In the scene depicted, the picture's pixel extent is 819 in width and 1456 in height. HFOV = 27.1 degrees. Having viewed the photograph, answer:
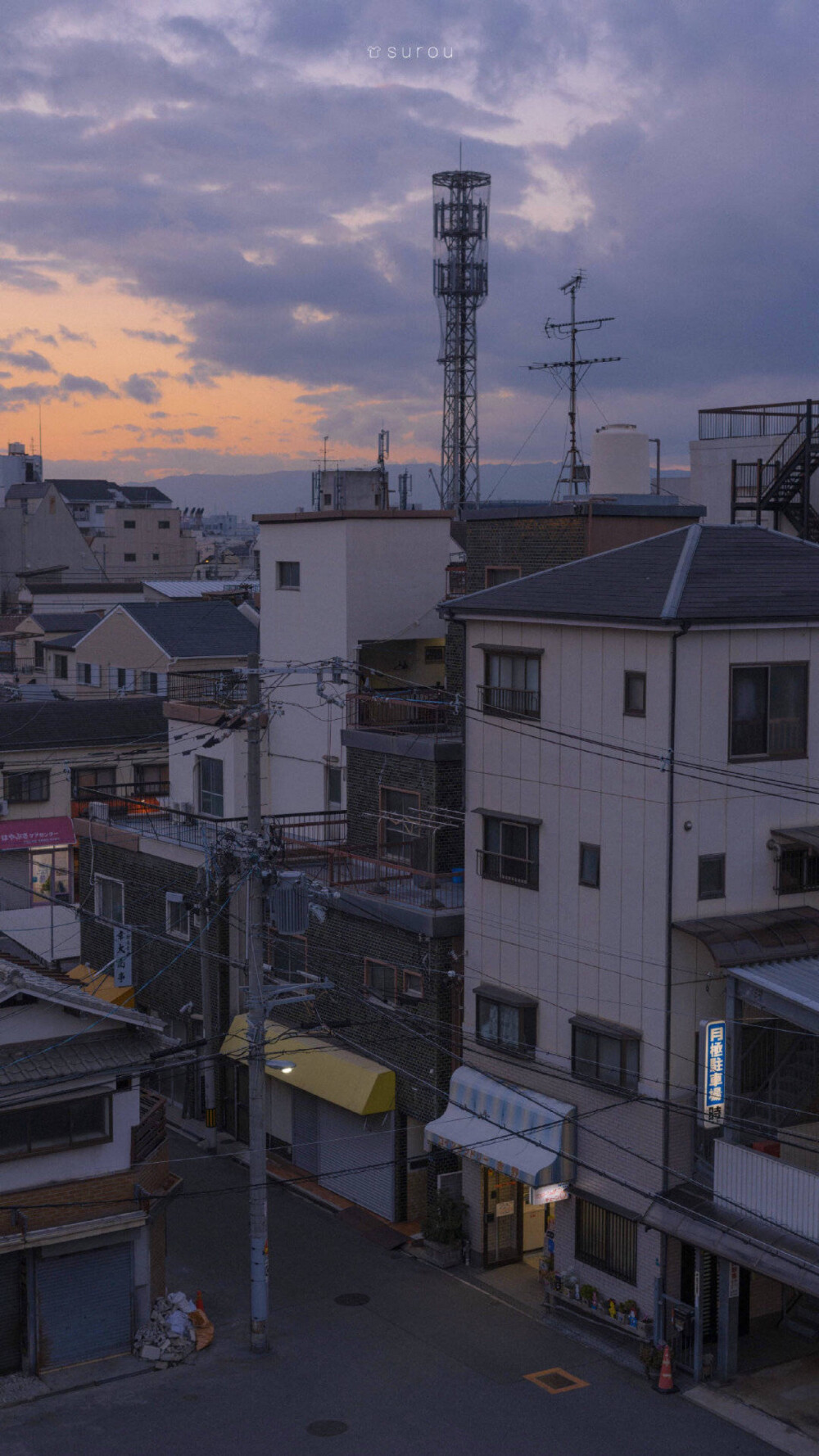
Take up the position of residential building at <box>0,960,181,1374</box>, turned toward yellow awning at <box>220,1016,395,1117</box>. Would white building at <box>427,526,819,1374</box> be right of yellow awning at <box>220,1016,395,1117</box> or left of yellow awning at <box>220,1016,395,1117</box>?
right

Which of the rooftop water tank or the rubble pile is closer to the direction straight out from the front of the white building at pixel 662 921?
the rubble pile

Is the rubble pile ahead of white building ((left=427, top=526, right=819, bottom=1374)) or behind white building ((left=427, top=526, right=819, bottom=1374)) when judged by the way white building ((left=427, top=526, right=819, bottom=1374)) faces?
ahead

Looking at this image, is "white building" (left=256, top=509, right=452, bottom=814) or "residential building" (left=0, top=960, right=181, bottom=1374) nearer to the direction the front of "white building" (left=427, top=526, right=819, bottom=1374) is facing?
the residential building

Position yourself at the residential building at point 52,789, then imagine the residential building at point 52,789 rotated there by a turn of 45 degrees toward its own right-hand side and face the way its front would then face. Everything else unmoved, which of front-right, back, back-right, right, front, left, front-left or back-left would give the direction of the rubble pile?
front-left

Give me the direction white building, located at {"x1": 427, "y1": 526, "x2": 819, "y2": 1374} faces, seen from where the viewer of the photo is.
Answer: facing the viewer and to the left of the viewer
